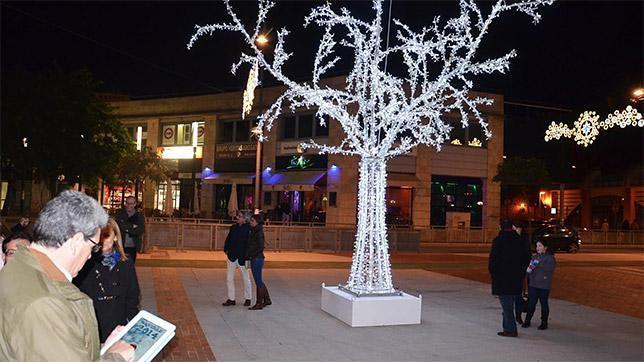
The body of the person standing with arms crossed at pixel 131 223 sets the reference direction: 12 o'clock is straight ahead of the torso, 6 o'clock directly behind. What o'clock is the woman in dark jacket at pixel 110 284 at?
The woman in dark jacket is roughly at 12 o'clock from the person standing with arms crossed.

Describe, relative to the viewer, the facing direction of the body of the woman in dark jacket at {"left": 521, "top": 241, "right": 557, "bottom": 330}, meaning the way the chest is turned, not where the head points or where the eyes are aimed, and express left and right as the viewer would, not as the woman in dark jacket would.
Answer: facing the viewer and to the left of the viewer

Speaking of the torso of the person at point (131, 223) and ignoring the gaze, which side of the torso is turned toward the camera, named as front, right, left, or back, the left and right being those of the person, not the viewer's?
front

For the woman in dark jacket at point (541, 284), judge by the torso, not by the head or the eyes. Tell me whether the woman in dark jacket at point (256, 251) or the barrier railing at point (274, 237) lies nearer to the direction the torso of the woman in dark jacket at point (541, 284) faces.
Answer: the woman in dark jacket

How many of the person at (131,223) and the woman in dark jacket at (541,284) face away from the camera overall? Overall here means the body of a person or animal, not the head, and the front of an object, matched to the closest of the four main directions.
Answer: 0

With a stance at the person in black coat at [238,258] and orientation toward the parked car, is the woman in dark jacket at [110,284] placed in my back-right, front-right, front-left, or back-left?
back-right

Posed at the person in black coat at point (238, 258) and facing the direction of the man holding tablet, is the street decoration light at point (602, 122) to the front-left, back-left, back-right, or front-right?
back-left

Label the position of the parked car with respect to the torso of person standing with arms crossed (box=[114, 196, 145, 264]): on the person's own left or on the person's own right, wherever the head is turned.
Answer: on the person's own left

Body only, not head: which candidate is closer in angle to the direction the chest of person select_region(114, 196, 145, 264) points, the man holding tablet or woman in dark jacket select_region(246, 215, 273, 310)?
the man holding tablet

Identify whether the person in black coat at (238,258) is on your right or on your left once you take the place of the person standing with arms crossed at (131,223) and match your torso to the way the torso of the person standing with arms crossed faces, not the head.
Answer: on your left

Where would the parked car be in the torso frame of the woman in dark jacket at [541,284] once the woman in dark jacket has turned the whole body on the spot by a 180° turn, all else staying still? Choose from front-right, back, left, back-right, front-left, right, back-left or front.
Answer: front-left

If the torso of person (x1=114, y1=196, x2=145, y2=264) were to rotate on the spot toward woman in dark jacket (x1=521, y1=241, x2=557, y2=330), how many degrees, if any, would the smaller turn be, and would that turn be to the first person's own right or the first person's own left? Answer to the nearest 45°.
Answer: approximately 90° to the first person's own left

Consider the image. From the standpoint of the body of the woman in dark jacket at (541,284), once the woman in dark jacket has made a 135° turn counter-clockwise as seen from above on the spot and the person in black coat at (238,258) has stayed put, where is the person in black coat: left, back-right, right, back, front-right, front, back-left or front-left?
back
